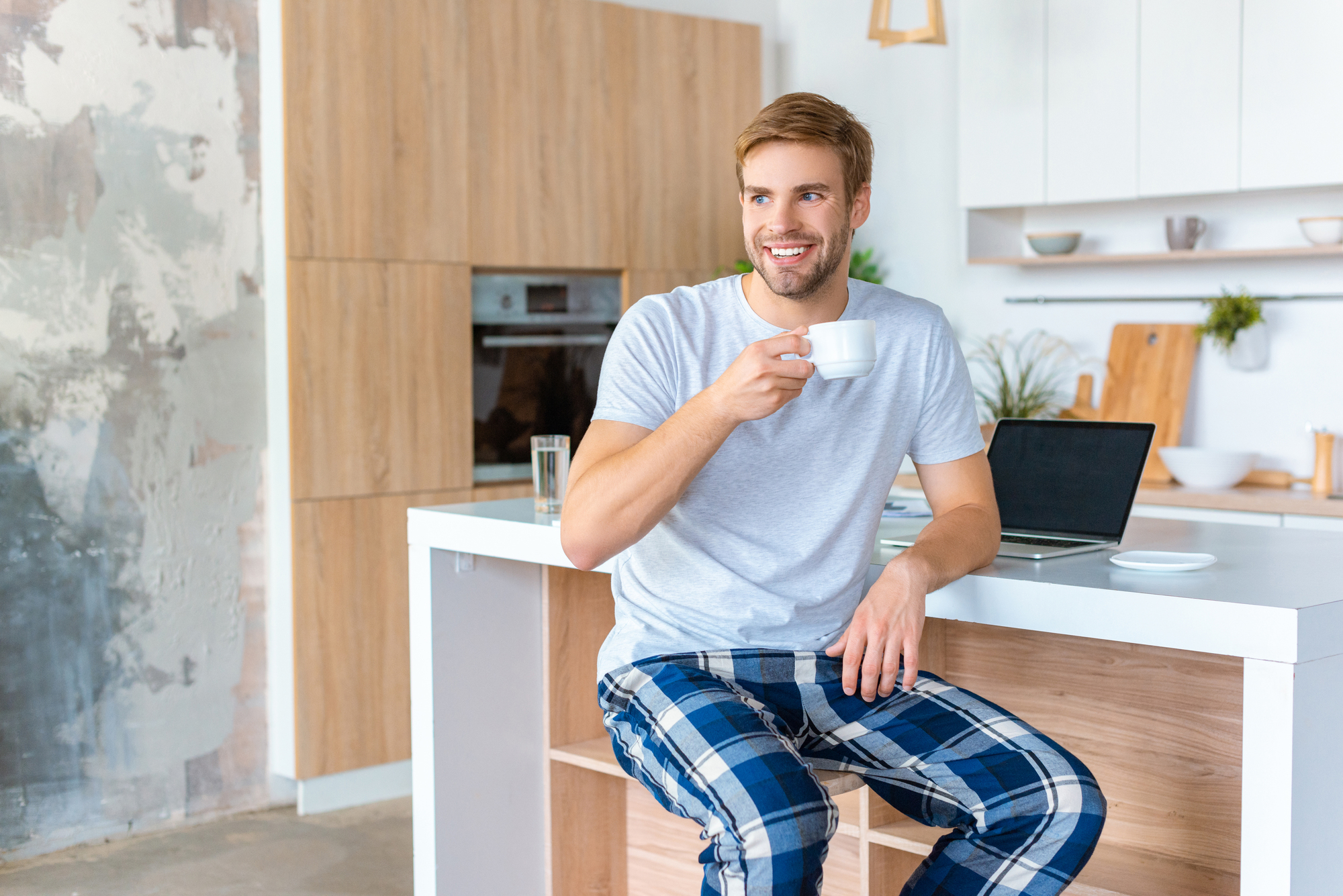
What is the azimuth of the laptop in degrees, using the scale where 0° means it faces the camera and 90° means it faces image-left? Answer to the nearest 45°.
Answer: approximately 45°

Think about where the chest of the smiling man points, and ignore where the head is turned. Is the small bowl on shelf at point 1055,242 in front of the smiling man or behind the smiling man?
behind

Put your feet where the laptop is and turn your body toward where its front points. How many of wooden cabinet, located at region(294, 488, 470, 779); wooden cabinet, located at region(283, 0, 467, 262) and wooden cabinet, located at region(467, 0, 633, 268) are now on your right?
3

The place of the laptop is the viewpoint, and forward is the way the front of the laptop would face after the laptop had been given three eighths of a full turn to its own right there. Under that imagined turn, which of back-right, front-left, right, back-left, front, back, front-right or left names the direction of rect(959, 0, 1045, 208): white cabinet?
front

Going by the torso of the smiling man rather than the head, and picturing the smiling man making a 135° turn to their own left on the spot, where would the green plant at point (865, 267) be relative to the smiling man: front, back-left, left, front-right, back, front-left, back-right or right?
front-left

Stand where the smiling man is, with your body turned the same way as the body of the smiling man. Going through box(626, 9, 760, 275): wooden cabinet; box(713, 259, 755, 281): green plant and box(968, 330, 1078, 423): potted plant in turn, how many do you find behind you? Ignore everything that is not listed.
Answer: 3

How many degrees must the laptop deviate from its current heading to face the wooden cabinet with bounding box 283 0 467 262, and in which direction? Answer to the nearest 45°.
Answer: approximately 90° to its right

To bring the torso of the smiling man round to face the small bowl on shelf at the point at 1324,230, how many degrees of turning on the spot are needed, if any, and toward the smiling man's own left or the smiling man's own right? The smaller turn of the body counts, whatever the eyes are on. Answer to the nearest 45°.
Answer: approximately 135° to the smiling man's own left

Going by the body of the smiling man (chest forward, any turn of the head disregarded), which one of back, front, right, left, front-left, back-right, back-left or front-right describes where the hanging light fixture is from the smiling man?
back

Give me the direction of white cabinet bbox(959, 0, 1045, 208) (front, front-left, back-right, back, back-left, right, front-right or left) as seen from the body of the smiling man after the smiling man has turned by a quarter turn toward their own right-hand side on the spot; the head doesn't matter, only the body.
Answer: right

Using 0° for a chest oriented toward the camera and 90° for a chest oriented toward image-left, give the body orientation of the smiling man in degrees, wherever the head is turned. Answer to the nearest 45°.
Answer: approximately 0°

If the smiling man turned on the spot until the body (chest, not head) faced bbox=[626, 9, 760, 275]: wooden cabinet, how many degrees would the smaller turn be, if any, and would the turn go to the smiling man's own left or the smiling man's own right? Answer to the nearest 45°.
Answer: approximately 180°

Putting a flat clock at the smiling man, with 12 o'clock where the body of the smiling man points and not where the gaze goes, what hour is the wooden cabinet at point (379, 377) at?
The wooden cabinet is roughly at 5 o'clock from the smiling man.

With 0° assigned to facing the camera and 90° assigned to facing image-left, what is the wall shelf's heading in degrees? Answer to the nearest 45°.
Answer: approximately 45°
